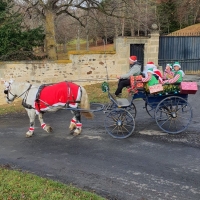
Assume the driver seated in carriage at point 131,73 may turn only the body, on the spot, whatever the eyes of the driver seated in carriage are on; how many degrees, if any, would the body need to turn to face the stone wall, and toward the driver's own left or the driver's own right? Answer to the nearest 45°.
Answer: approximately 90° to the driver's own right

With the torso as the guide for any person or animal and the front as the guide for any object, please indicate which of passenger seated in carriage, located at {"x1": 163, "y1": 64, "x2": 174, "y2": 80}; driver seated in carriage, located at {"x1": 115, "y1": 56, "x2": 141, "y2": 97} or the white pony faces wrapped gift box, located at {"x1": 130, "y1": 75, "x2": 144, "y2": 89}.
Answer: passenger seated in carriage, located at {"x1": 163, "y1": 64, "x2": 174, "y2": 80}

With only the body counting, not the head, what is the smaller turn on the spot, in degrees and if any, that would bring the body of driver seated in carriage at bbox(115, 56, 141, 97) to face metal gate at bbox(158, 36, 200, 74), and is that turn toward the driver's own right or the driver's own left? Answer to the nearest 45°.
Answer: approximately 90° to the driver's own right

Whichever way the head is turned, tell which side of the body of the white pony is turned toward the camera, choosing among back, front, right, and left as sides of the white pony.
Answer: left

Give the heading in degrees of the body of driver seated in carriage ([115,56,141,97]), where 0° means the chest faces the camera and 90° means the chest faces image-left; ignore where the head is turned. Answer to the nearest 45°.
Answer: approximately 90°

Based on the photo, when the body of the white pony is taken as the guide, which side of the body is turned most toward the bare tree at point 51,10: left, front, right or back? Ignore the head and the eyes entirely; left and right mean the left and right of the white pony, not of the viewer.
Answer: right

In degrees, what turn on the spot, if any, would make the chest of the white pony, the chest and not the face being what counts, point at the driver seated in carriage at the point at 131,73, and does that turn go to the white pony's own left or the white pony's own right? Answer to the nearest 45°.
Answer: approximately 180°

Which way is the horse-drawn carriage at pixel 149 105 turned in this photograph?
to the viewer's left

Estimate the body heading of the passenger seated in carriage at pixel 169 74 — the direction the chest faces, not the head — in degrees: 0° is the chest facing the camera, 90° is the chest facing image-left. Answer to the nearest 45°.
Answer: approximately 45°

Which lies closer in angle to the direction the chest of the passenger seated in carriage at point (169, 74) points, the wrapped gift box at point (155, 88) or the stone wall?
the wrapped gift box

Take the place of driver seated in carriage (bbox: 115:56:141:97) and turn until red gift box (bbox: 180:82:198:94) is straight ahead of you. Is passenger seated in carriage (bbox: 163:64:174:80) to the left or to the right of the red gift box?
left

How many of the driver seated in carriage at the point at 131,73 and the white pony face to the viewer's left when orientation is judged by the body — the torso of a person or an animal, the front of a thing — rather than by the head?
2

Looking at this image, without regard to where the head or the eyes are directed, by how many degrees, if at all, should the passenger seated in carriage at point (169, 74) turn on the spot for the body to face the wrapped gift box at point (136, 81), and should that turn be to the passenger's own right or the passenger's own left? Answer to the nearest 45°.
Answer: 0° — they already face it
